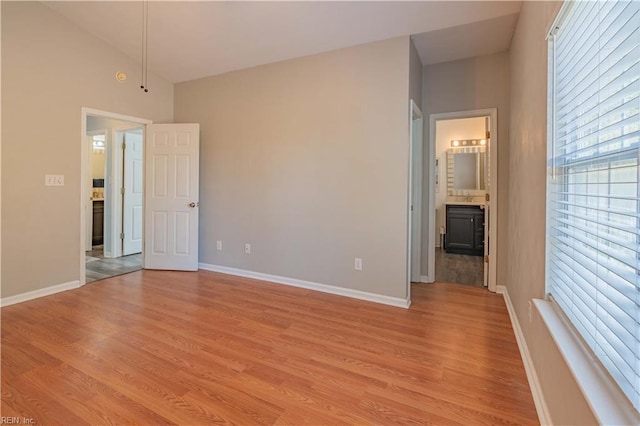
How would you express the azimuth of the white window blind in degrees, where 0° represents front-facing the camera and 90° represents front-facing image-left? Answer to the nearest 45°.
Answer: approximately 90°

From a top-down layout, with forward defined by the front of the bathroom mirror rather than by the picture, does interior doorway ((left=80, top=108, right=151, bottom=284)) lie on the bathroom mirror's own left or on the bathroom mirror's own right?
on the bathroom mirror's own right

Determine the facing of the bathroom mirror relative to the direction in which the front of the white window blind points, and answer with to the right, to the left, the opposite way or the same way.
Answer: to the left

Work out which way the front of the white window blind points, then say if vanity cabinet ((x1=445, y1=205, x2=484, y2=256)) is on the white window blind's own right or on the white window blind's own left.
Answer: on the white window blind's own right

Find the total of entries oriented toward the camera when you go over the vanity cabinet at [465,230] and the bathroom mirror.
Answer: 2

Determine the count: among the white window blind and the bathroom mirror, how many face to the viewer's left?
1

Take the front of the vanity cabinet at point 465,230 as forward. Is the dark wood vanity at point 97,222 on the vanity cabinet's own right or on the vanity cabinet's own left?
on the vanity cabinet's own right

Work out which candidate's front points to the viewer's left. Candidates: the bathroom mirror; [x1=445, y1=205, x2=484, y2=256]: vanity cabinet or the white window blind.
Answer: the white window blind

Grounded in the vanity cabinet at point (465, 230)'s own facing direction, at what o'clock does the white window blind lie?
The white window blind is roughly at 12 o'clock from the vanity cabinet.

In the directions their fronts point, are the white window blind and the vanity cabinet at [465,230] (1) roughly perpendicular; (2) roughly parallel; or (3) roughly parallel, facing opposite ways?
roughly perpendicular
